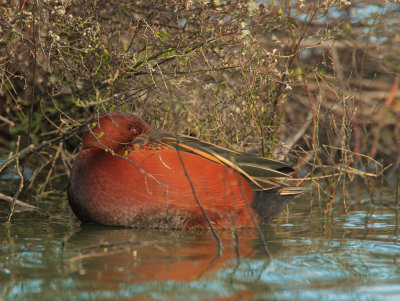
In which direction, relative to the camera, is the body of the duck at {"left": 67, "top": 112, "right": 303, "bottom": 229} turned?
to the viewer's left

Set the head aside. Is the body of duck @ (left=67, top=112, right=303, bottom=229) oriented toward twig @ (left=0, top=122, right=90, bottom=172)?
yes
